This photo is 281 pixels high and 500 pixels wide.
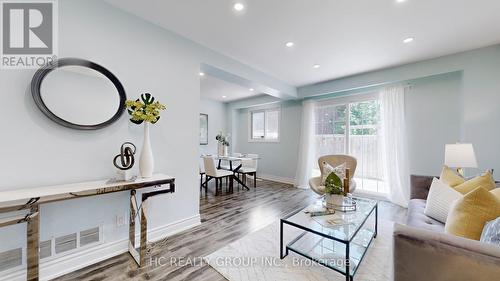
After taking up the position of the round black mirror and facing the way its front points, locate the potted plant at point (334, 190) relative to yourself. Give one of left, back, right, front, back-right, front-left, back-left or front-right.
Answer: front

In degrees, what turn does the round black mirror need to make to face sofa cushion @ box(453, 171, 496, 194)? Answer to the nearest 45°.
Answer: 0° — it already faces it

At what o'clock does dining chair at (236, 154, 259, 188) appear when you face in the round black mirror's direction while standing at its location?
The dining chair is roughly at 10 o'clock from the round black mirror.

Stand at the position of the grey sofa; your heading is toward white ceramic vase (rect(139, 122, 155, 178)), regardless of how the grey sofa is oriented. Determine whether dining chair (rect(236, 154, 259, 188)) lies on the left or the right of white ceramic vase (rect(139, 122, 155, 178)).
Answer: right

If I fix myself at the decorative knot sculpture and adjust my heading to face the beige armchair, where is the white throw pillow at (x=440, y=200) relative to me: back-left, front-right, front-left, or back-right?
front-right

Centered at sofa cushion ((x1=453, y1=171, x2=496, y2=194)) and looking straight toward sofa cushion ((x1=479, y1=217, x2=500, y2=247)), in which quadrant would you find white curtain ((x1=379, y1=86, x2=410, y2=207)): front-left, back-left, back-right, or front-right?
back-right

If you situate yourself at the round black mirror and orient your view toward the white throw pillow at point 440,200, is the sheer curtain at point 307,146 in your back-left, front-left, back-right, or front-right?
front-left

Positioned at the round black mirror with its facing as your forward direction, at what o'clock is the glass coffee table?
The glass coffee table is roughly at 12 o'clock from the round black mirror.

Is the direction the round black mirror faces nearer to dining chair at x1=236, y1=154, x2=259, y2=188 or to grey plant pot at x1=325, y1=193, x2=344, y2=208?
the grey plant pot

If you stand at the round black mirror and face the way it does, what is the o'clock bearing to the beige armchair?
The beige armchair is roughly at 11 o'clock from the round black mirror.

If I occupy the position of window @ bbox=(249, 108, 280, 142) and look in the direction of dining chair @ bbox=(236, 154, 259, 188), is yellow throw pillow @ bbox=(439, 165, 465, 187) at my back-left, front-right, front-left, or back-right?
front-left

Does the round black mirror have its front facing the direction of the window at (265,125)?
no

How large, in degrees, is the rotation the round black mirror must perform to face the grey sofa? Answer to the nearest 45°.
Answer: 0° — it already faces it

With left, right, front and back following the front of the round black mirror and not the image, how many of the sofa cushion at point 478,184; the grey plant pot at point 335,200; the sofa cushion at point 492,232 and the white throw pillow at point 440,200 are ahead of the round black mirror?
4

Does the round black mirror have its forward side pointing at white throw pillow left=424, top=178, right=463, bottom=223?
yes

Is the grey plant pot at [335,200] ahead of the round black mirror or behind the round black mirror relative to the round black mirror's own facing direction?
ahead

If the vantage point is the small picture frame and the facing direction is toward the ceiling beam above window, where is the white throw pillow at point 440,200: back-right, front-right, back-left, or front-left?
front-right

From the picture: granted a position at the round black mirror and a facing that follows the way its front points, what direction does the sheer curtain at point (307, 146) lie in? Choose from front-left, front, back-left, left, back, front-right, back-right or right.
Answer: front-left
